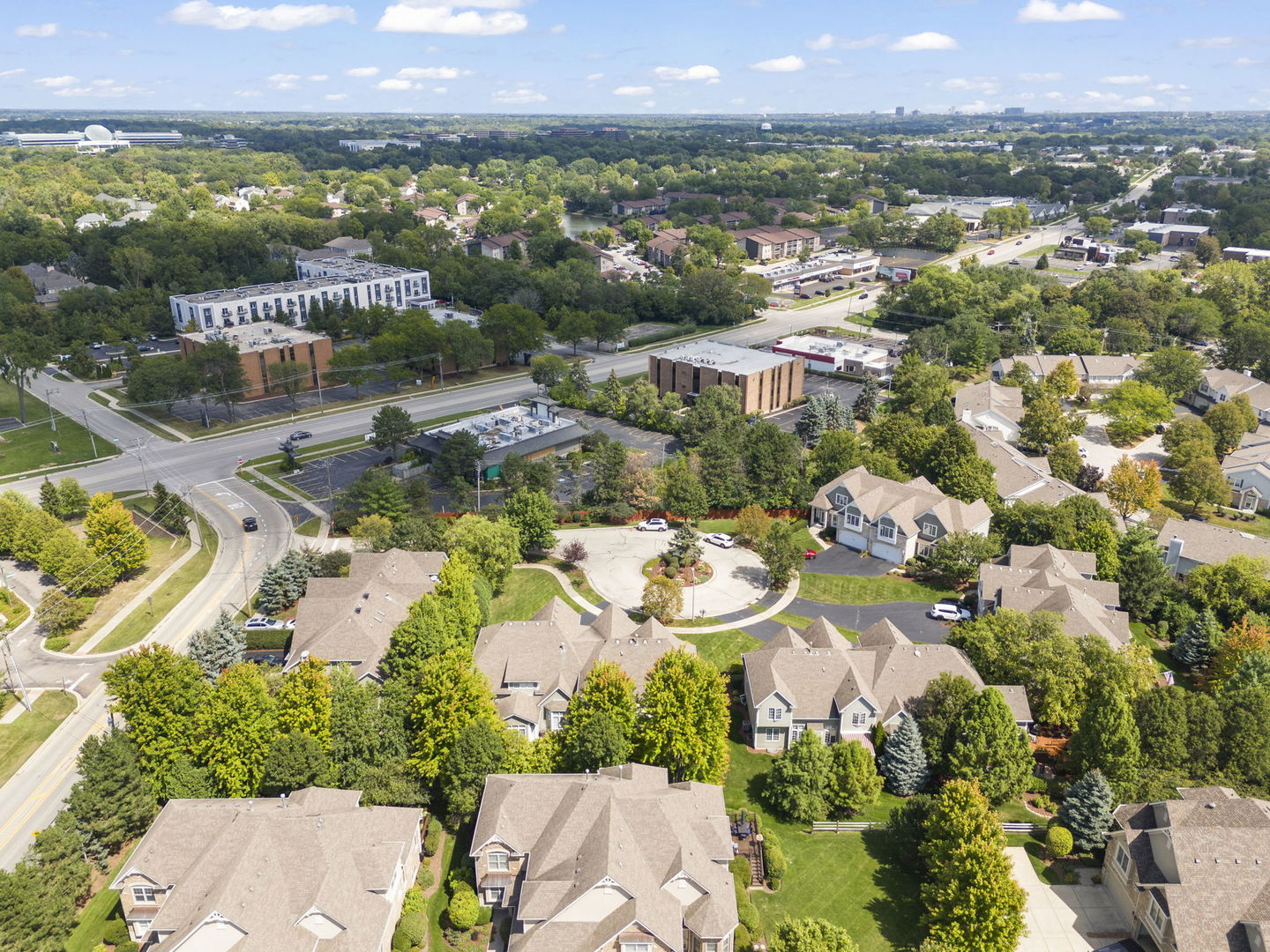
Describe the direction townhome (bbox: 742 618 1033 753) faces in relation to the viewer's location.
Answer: facing away from the viewer

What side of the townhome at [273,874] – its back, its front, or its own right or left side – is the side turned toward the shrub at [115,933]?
right

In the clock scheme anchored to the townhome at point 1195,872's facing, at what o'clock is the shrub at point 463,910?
The shrub is roughly at 11 o'clock from the townhome.

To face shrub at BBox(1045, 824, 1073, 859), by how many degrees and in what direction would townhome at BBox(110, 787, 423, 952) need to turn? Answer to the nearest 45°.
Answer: approximately 90° to its left

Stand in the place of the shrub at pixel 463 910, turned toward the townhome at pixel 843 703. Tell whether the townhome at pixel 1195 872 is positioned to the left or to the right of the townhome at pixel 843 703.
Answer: right

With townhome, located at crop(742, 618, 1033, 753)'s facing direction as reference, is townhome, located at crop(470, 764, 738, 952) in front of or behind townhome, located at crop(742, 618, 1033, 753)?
behind

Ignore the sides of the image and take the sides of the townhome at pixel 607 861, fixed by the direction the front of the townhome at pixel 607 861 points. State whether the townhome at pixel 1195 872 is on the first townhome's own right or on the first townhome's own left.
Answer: on the first townhome's own left

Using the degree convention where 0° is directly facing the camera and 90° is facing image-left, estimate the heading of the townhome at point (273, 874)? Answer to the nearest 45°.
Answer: approximately 0°

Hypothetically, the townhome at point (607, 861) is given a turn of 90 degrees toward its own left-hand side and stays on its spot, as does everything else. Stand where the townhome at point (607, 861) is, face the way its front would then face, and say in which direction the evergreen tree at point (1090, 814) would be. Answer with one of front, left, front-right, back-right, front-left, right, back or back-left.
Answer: front

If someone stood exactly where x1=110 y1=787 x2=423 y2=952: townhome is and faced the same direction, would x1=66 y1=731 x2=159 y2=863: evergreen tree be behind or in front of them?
behind

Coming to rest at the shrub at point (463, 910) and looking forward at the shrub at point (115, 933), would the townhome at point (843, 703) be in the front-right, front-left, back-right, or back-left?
back-right

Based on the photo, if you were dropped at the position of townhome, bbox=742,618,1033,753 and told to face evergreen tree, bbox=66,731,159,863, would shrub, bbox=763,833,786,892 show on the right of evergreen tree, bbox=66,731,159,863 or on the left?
left

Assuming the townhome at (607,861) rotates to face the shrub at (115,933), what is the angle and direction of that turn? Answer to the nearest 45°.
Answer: approximately 90° to its right

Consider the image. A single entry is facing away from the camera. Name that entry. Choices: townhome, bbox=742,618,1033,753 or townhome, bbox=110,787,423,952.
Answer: townhome, bbox=742,618,1033,753

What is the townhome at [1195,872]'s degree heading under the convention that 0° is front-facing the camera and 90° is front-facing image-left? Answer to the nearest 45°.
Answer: approximately 90°

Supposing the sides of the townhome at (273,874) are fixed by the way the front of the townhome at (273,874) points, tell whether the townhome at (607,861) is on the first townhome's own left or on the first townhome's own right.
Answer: on the first townhome's own left
